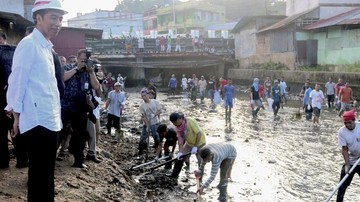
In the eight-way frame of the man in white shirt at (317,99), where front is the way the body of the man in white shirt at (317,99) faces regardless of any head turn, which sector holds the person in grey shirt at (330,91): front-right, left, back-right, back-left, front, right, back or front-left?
back

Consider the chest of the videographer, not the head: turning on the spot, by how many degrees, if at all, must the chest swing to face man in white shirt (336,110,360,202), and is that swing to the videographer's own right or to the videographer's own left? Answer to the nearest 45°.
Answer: approximately 45° to the videographer's own left

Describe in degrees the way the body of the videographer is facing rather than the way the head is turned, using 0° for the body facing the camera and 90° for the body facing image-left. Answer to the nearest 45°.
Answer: approximately 315°

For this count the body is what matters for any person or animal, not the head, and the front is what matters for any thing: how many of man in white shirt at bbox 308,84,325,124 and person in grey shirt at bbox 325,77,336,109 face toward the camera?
2

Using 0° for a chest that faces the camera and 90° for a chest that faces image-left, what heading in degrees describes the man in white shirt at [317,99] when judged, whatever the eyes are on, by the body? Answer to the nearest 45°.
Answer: approximately 0°

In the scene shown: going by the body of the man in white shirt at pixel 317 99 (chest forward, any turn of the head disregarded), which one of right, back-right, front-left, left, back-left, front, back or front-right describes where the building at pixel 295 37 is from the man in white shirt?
back

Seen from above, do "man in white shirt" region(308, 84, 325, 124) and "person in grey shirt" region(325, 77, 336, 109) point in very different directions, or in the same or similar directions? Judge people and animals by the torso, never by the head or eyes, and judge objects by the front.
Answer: same or similar directions

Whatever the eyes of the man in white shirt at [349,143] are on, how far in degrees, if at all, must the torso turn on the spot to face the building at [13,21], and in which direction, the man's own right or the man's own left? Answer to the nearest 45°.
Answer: approximately 90° to the man's own right

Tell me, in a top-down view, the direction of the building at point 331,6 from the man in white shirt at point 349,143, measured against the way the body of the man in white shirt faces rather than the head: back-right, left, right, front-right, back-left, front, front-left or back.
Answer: back-right

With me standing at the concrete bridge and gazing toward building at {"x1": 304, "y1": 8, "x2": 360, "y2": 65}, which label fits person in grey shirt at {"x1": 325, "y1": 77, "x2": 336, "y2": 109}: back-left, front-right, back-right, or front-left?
front-right

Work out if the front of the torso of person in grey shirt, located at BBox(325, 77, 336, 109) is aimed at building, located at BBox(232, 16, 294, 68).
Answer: no

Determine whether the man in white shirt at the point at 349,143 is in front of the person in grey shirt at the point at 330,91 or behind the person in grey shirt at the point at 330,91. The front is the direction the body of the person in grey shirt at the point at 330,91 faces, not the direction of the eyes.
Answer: in front

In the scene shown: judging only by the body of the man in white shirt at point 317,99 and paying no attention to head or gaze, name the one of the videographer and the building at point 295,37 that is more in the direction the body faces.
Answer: the videographer

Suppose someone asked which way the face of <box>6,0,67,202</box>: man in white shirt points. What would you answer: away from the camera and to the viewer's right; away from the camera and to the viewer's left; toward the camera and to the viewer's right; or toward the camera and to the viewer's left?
toward the camera and to the viewer's right

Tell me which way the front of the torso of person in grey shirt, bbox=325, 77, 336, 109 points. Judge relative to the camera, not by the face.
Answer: toward the camera
